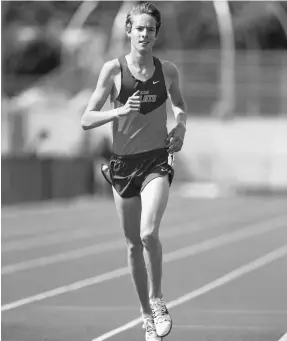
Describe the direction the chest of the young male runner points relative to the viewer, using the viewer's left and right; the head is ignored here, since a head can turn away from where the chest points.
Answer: facing the viewer

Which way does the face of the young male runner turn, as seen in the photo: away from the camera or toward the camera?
toward the camera
